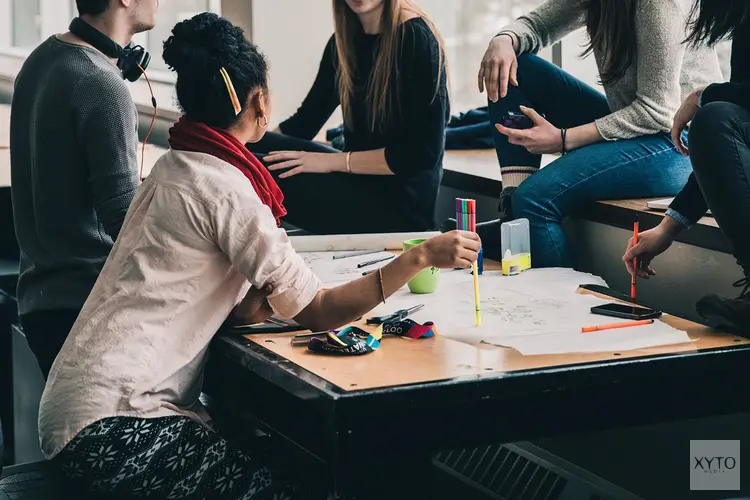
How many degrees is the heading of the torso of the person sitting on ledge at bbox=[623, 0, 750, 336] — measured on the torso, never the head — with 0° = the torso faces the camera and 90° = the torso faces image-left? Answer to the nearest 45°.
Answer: approximately 90°

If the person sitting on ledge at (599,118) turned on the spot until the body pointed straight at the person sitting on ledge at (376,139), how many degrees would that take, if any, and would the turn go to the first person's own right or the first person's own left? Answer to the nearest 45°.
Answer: approximately 90° to the first person's own right

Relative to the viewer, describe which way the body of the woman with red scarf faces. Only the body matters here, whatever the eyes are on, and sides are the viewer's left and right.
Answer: facing away from the viewer and to the right of the viewer

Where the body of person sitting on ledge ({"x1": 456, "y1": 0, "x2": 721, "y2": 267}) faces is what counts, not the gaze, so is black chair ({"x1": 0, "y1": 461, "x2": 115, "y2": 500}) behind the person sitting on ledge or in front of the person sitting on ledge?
in front

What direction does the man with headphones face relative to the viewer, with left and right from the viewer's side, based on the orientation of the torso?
facing away from the viewer and to the right of the viewer

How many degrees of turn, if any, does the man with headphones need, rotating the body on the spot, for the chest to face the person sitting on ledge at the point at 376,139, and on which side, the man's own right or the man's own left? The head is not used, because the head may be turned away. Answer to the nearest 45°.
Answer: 0° — they already face them

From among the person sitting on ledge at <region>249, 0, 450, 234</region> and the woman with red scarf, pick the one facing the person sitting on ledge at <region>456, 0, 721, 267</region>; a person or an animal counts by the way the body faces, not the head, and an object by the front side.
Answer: the woman with red scarf
